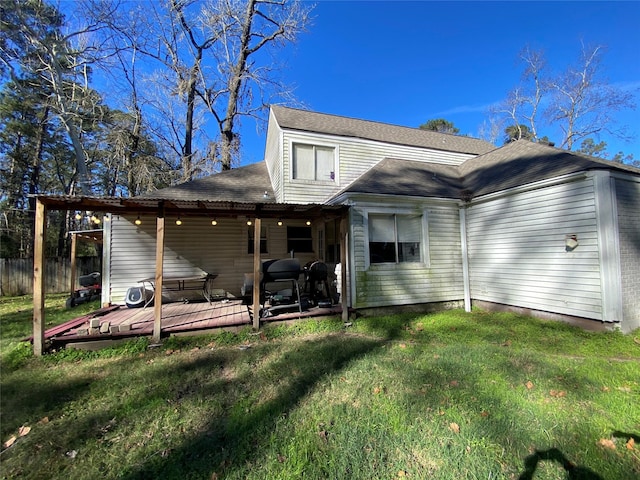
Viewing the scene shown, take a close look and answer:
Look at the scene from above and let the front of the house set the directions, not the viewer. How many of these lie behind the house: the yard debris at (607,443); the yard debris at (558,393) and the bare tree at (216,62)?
2

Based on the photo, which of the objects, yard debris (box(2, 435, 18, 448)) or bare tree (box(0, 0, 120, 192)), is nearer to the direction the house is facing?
the bare tree

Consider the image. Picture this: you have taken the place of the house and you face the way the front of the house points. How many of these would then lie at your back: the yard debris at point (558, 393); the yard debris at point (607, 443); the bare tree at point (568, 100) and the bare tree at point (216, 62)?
2

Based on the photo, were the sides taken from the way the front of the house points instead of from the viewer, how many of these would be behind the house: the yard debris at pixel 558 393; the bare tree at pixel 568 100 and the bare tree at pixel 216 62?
1

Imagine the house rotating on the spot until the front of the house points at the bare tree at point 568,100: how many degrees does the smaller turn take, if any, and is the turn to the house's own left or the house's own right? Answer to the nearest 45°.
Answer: approximately 45° to the house's own right

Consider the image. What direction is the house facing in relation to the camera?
away from the camera

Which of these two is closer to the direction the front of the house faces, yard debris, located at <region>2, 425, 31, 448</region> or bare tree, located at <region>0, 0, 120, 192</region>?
the bare tree

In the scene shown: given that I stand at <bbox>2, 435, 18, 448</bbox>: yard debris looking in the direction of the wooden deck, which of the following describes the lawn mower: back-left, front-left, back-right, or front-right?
front-left

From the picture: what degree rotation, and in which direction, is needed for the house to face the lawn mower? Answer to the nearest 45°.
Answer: approximately 90° to its left

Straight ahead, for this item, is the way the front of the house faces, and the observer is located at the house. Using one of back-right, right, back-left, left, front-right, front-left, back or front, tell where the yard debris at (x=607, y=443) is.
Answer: back

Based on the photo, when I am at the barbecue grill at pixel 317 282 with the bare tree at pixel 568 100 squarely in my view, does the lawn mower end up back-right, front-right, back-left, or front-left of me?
back-left

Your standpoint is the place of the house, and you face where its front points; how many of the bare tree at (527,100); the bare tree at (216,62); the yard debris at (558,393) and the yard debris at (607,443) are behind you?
2

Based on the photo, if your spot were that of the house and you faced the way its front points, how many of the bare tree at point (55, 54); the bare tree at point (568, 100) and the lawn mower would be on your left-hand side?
2

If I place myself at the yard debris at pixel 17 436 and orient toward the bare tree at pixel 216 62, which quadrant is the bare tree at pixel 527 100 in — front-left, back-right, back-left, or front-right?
front-right

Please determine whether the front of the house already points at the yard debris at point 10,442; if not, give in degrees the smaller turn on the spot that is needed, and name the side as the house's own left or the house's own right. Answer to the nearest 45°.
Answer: approximately 135° to the house's own left

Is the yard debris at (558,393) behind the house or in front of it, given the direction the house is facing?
behind
